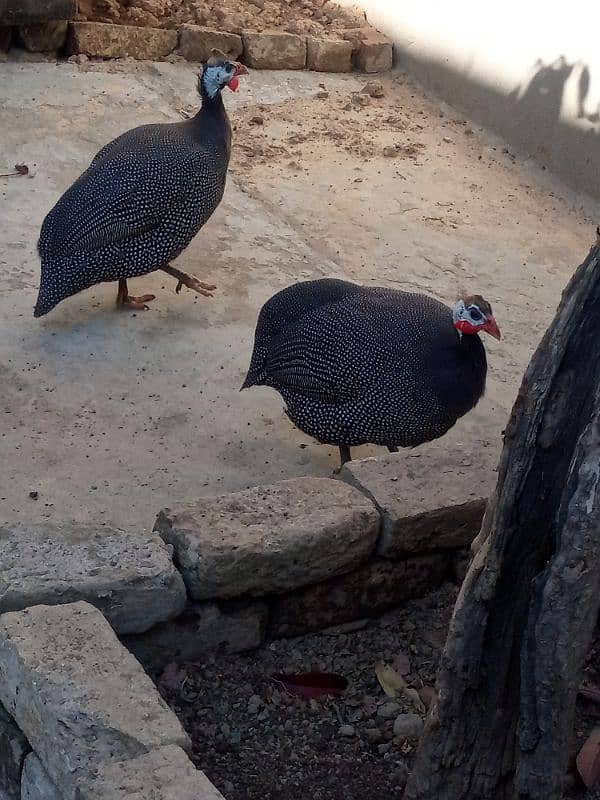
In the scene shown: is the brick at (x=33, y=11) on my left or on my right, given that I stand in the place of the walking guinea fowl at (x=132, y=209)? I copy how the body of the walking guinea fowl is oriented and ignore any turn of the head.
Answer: on my left

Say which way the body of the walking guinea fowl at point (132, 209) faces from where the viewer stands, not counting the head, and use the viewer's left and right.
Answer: facing to the right of the viewer

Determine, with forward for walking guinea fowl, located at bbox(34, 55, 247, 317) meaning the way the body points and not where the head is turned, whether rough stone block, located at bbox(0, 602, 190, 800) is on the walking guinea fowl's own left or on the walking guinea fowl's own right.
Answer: on the walking guinea fowl's own right

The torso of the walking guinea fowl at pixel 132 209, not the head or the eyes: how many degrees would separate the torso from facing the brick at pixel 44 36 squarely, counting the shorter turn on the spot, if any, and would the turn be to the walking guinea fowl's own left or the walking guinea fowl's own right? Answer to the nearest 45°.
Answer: approximately 90° to the walking guinea fowl's own left

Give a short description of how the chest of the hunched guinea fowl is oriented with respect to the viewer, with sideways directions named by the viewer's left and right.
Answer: facing to the right of the viewer

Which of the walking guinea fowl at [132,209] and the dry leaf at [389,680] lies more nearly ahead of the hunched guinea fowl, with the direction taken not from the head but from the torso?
the dry leaf

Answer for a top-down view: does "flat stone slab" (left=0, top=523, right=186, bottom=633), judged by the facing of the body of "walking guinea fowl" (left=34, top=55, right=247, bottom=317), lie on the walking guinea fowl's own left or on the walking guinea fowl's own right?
on the walking guinea fowl's own right

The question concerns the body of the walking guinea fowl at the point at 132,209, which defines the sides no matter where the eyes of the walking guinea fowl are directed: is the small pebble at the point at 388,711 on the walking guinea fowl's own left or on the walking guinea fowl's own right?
on the walking guinea fowl's own right

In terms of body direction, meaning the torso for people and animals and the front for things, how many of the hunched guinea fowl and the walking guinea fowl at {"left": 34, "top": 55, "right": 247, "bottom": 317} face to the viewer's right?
2

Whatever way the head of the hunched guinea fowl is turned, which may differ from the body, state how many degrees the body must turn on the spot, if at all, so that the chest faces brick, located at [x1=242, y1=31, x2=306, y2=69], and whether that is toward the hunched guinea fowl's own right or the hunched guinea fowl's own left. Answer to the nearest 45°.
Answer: approximately 90° to the hunched guinea fowl's own left

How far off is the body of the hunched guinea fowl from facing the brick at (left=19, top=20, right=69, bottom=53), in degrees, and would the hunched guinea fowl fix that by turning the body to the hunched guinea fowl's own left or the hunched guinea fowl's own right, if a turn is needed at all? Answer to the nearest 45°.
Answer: approximately 135° to the hunched guinea fowl's own left
